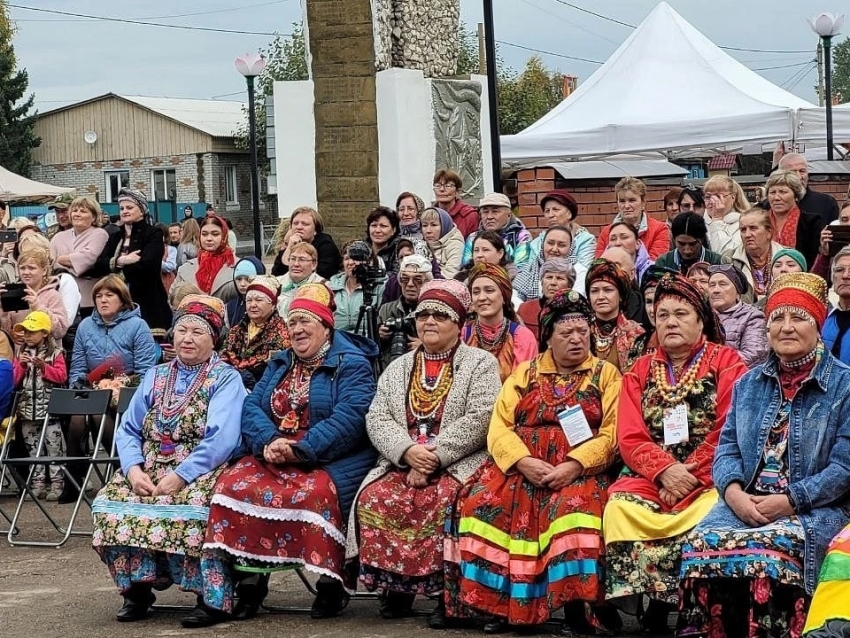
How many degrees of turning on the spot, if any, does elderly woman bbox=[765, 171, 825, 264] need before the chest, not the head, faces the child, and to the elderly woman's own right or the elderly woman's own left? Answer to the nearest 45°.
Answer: approximately 45° to the elderly woman's own right

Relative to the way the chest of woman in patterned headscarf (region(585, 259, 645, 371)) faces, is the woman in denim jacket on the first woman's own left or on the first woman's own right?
on the first woman's own left

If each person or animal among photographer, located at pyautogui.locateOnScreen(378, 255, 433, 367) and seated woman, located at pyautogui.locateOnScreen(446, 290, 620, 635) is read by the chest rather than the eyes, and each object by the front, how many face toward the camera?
2

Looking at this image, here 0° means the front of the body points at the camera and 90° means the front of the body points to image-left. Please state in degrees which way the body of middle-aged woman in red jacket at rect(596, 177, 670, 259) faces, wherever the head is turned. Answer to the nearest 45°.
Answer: approximately 45°

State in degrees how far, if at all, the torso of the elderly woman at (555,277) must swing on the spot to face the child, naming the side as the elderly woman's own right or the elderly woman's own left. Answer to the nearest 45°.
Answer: approximately 45° to the elderly woman's own right

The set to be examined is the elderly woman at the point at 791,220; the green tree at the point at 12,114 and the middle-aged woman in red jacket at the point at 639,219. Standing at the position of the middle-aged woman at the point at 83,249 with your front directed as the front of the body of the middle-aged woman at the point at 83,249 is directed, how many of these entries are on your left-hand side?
2

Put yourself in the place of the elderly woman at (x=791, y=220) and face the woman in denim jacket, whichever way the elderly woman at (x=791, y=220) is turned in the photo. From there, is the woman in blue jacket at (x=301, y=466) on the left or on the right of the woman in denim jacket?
right

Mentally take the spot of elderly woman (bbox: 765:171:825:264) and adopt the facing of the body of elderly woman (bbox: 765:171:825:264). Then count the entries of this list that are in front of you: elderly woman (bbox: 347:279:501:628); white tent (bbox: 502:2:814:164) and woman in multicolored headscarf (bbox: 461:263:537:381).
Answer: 2

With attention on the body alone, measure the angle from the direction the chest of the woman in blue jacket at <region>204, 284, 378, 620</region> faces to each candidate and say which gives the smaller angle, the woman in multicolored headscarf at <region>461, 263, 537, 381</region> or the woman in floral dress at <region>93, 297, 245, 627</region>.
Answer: the woman in floral dress

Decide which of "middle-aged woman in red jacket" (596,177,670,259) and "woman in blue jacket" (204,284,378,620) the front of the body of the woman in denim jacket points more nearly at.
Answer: the woman in blue jacket

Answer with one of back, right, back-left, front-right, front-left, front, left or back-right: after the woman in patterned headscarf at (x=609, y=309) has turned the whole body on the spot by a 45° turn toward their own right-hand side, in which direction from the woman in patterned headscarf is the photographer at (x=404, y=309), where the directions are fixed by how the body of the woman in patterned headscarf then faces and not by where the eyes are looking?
front-right
